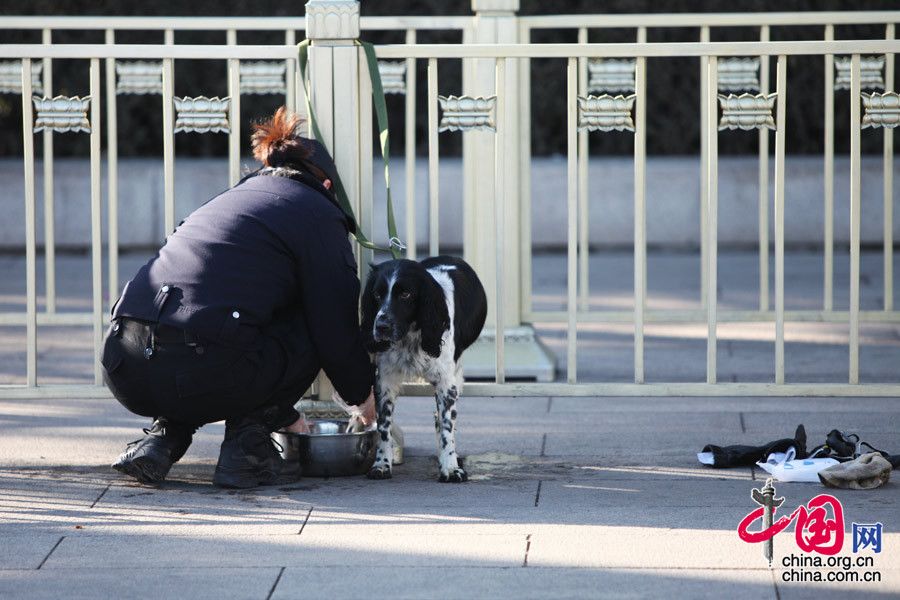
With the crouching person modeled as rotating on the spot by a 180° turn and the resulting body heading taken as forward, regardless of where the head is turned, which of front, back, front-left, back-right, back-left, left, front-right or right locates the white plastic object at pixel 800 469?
back-left

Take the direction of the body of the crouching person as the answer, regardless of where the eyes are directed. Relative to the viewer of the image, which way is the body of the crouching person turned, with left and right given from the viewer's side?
facing away from the viewer and to the right of the viewer

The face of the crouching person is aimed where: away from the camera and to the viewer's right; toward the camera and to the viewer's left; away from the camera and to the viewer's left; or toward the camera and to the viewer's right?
away from the camera and to the viewer's right
